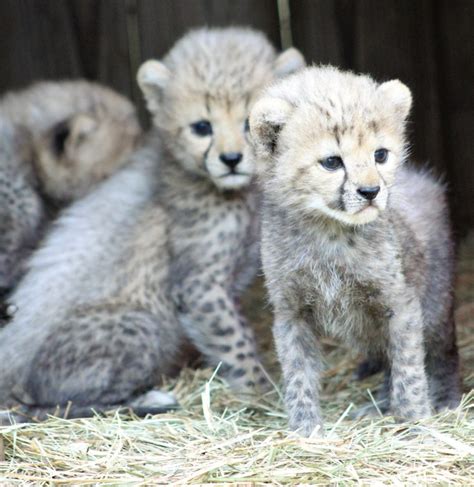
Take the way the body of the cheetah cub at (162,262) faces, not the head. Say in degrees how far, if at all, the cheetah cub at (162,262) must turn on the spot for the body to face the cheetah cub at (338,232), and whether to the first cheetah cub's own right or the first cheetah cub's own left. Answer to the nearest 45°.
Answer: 0° — it already faces it

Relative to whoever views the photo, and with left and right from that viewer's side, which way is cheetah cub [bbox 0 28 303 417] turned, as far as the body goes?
facing the viewer and to the right of the viewer
